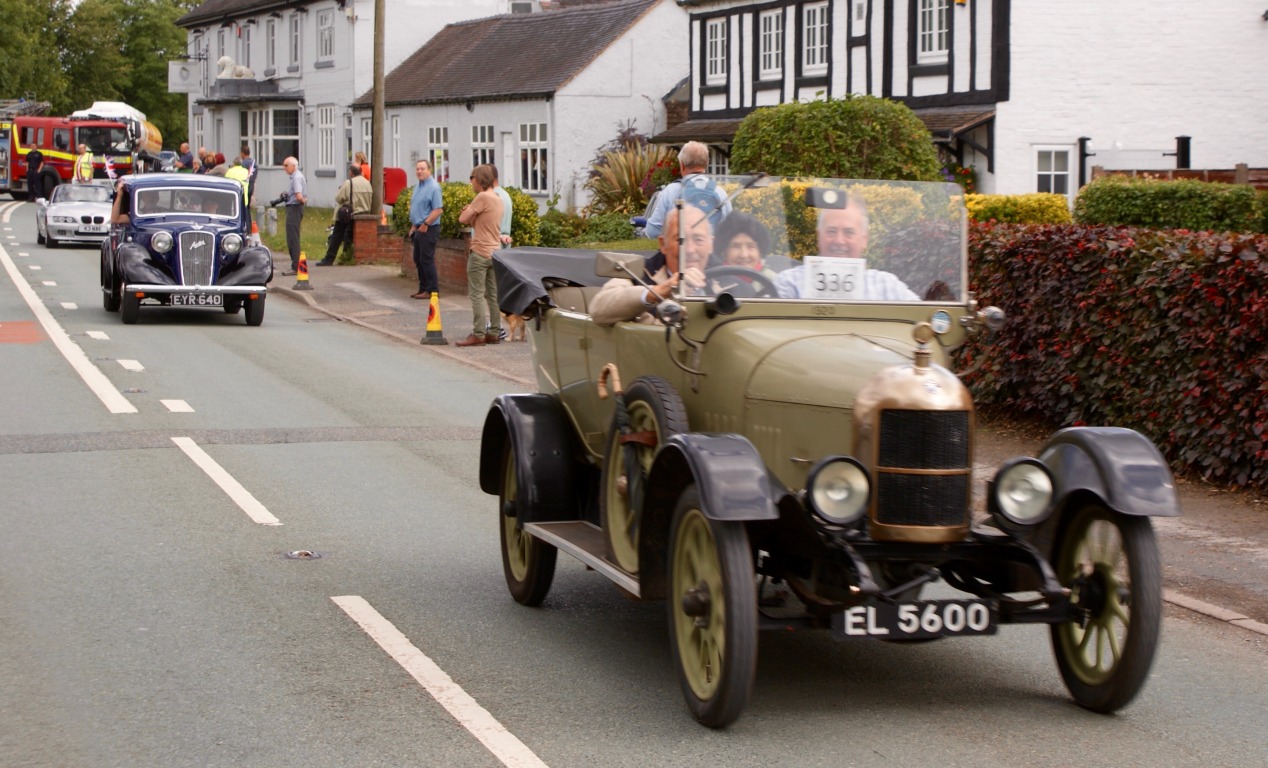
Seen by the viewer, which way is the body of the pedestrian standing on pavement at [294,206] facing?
to the viewer's left

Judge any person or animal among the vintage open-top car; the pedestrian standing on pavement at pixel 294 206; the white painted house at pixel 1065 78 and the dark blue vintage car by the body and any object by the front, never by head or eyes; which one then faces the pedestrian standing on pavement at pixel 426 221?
the white painted house

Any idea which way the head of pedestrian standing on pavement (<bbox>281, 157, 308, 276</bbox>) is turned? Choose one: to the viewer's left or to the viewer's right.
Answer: to the viewer's left

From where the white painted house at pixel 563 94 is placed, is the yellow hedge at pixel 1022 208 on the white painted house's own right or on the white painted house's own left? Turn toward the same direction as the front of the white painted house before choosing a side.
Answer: on the white painted house's own left

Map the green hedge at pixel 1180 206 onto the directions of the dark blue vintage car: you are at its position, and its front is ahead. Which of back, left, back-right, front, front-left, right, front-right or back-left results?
left

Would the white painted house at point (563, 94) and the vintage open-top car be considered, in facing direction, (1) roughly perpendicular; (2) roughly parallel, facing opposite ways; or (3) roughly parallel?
roughly perpendicular

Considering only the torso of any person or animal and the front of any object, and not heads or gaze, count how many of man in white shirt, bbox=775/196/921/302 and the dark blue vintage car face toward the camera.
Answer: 2

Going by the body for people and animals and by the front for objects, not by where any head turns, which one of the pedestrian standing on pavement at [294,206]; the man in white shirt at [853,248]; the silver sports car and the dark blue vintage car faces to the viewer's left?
the pedestrian standing on pavement
